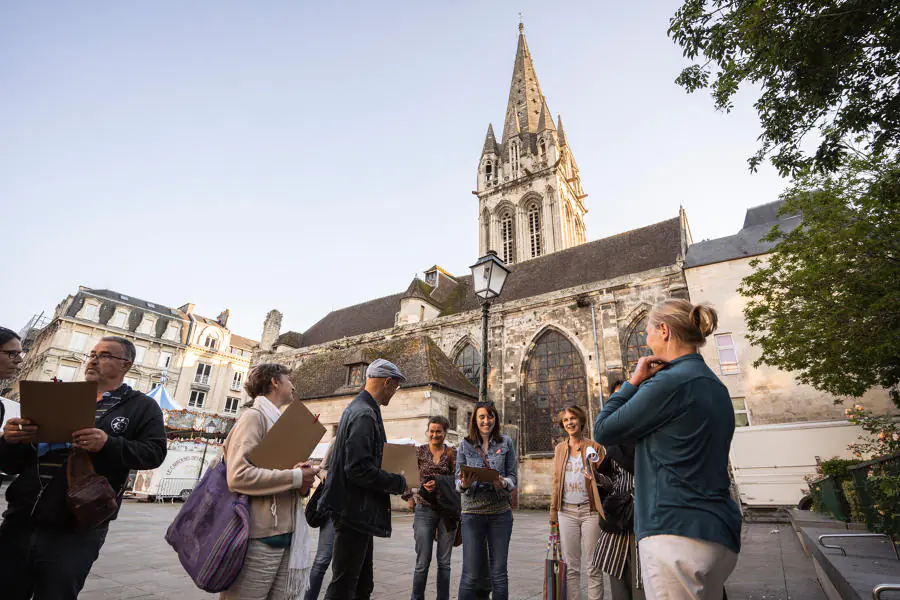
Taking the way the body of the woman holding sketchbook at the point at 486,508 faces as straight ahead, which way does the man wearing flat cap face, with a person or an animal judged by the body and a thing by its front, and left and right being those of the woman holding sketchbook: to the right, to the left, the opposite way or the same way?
to the left

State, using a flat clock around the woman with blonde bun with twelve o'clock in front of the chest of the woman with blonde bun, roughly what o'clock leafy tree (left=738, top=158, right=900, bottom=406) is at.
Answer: The leafy tree is roughly at 2 o'clock from the woman with blonde bun.

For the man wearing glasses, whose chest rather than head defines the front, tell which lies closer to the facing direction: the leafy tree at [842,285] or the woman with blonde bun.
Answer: the woman with blonde bun

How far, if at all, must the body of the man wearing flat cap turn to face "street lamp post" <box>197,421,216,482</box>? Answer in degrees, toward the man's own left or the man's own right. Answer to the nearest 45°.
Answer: approximately 90° to the man's own left

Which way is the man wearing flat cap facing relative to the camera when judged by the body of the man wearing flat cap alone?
to the viewer's right

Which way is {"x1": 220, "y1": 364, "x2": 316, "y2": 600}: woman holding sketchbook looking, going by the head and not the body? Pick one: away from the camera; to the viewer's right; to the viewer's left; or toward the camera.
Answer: to the viewer's right

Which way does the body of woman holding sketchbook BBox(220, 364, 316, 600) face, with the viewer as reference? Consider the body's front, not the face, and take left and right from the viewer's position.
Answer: facing to the right of the viewer

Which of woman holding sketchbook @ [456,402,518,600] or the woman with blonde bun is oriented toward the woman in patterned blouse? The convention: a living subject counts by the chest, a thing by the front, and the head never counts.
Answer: the woman with blonde bun

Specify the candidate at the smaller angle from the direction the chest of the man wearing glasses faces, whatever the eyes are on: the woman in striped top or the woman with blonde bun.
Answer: the woman with blonde bun

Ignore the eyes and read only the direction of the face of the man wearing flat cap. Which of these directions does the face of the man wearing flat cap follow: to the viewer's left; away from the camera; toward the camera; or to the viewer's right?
to the viewer's right

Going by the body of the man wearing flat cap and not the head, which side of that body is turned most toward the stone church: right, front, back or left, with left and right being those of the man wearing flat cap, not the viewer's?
left
